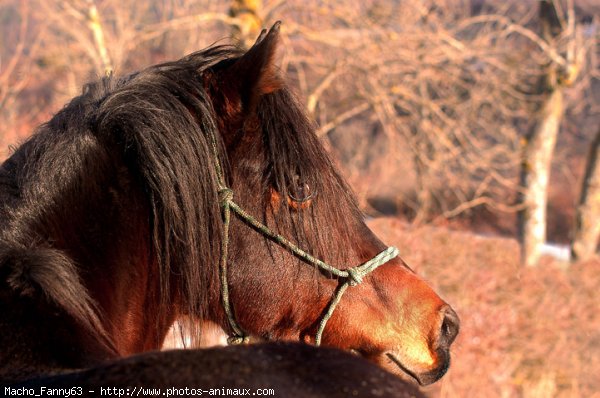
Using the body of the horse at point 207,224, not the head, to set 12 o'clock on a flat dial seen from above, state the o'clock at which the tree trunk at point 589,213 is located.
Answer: The tree trunk is roughly at 10 o'clock from the horse.

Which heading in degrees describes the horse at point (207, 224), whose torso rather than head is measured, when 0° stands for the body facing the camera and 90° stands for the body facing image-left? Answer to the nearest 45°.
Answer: approximately 270°
